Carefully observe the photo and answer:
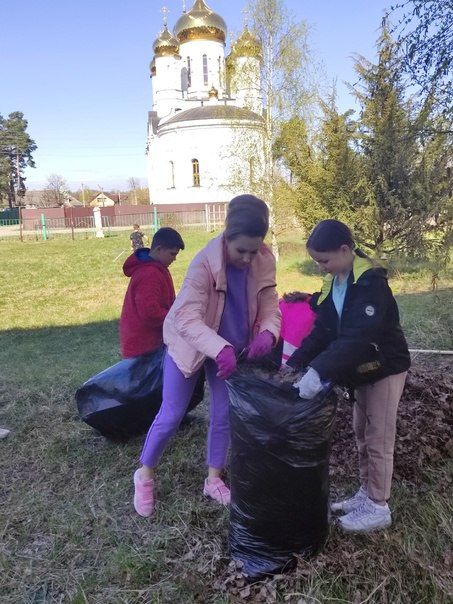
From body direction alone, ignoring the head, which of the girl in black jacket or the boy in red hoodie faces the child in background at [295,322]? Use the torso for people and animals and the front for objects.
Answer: the boy in red hoodie

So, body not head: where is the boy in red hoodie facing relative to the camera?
to the viewer's right

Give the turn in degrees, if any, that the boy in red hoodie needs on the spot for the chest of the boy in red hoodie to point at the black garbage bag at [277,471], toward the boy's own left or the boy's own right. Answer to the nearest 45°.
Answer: approximately 90° to the boy's own right

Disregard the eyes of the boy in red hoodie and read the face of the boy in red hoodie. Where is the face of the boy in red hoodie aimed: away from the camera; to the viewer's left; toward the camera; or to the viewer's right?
to the viewer's right

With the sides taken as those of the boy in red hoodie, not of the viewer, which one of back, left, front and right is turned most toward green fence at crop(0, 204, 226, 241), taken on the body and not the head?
left

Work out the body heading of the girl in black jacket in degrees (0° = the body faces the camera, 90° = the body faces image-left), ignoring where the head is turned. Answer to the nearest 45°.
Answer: approximately 45°

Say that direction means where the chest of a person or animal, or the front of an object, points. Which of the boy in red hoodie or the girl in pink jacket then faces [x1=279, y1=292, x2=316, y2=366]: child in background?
the boy in red hoodie
